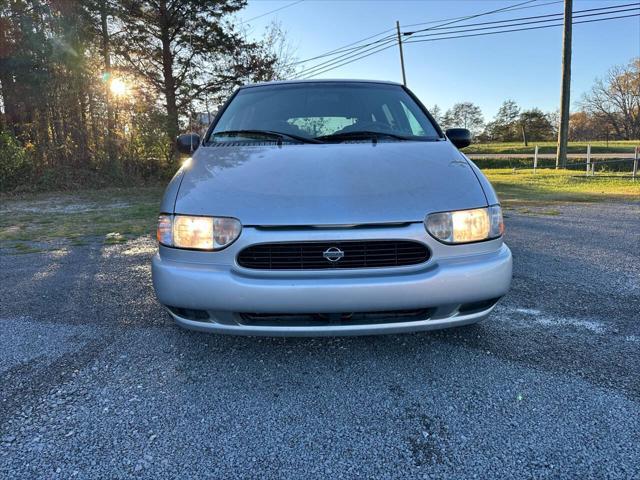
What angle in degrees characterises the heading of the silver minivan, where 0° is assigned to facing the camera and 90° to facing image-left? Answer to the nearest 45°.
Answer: approximately 0°

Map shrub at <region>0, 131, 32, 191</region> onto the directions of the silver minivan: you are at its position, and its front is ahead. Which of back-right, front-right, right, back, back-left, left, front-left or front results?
back-right

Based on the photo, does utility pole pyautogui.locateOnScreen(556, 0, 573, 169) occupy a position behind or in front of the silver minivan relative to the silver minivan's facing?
behind

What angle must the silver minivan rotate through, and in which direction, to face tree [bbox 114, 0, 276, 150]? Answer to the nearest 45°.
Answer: approximately 180°
